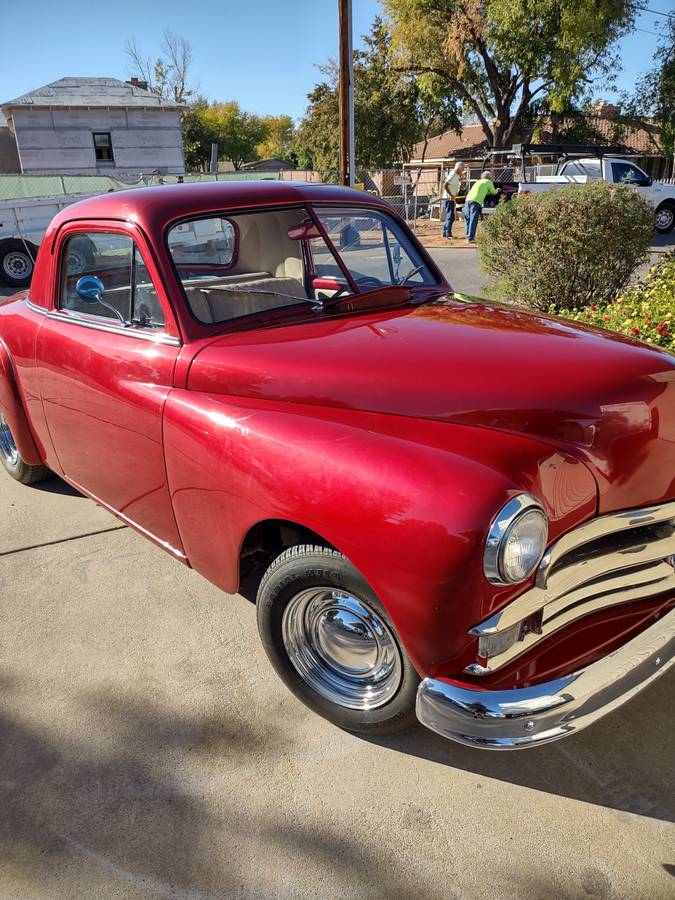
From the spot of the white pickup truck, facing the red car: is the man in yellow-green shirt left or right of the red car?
right

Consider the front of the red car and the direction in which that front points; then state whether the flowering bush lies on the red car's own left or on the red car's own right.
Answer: on the red car's own left

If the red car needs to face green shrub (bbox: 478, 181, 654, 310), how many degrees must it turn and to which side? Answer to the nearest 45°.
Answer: approximately 90° to its left

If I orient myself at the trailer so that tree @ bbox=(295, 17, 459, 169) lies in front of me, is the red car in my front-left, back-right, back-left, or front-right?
back-right

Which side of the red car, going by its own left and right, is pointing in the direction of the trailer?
back

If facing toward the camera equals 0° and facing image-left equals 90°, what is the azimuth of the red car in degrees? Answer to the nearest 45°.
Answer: approximately 315°

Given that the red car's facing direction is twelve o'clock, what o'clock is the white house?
The white house is roughly at 7 o'clock from the red car.

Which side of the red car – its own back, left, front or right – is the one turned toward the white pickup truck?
left

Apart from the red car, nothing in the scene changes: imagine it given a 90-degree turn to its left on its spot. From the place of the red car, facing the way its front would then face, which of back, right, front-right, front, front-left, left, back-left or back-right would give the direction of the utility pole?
front-left

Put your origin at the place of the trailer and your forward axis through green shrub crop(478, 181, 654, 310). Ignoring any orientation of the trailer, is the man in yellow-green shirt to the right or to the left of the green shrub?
left

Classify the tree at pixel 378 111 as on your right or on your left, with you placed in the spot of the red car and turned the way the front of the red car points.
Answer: on your left

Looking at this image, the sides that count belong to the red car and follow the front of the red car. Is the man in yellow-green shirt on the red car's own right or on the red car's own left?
on the red car's own left
